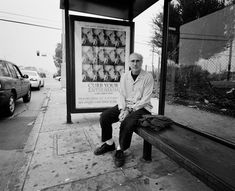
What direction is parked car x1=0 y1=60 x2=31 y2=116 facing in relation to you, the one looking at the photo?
facing away from the viewer and to the right of the viewer

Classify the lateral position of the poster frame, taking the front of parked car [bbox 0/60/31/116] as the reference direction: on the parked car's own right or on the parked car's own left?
on the parked car's own right

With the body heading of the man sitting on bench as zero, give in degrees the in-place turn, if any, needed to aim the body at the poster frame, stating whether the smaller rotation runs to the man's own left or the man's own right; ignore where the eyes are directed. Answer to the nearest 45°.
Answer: approximately 90° to the man's own right

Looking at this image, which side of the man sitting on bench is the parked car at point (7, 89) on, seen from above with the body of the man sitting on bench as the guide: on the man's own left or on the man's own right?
on the man's own right

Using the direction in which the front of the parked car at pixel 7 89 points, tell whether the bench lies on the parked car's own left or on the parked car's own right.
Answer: on the parked car's own right

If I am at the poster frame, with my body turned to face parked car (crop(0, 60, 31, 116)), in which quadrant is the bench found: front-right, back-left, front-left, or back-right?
back-left

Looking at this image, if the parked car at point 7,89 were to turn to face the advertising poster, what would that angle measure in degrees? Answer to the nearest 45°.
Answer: approximately 90° to its right
